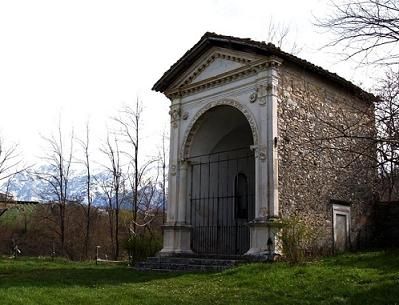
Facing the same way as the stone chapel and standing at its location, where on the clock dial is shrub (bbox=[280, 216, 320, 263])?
The shrub is roughly at 10 o'clock from the stone chapel.

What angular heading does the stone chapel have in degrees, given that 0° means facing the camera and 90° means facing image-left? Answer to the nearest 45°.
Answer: approximately 45°

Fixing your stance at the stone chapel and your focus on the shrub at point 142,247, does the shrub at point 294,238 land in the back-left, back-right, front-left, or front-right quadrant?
back-left
